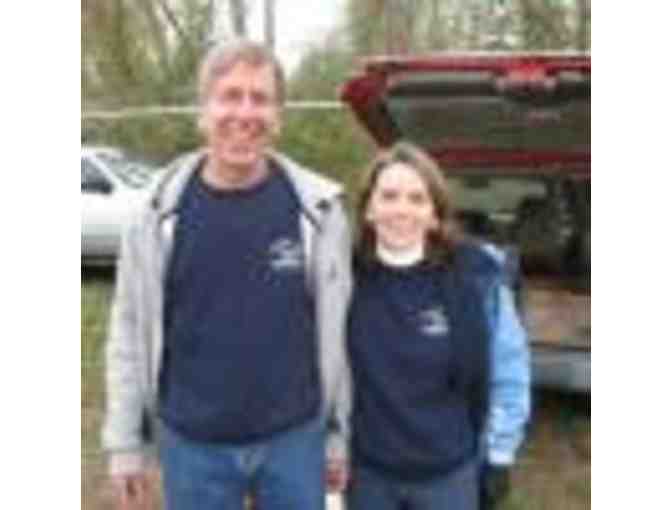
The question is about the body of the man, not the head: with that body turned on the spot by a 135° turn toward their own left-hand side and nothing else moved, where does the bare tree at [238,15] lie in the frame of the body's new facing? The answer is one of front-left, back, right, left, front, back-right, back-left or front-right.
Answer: front-left

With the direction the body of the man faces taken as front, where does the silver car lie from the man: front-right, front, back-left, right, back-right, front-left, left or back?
back

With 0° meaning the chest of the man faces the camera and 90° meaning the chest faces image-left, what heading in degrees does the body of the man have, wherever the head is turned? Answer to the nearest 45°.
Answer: approximately 0°

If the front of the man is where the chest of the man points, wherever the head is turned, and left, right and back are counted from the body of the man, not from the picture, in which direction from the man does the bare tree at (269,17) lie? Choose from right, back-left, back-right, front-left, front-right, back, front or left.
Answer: back
